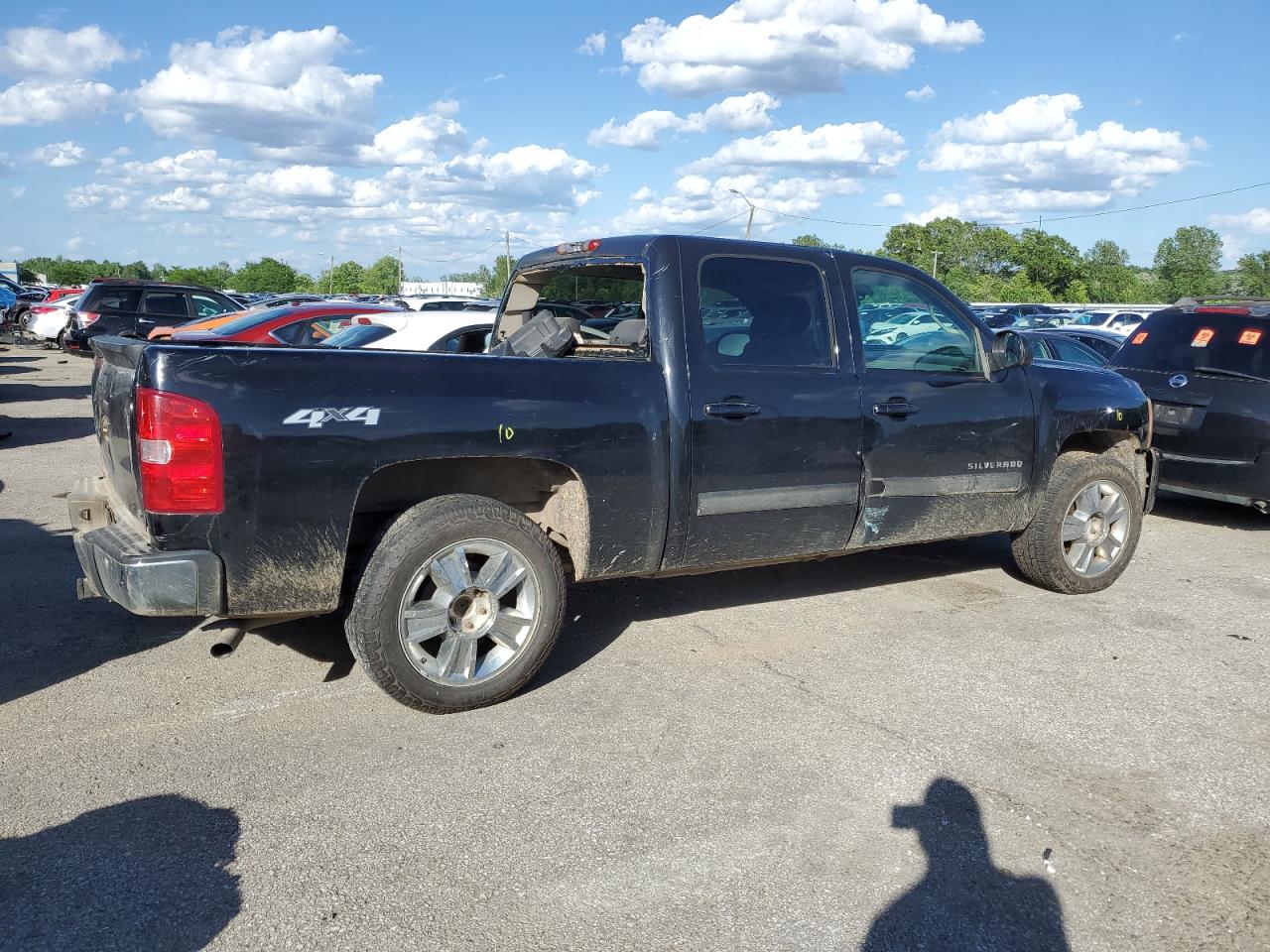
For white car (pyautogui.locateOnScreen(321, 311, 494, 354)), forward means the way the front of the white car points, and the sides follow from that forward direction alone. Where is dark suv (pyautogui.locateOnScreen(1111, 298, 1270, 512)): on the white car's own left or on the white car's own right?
on the white car's own right

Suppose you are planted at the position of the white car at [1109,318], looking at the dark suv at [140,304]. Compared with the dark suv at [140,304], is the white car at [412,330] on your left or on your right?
left

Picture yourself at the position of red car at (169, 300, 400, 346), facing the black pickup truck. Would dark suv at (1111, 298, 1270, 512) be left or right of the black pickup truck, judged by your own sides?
left

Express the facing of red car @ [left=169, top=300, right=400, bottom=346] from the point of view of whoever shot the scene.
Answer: facing away from the viewer and to the right of the viewer

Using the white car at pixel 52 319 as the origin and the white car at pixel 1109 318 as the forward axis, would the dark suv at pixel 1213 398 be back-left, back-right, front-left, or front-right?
front-right

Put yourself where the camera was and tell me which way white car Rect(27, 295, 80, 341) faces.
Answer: facing away from the viewer and to the right of the viewer

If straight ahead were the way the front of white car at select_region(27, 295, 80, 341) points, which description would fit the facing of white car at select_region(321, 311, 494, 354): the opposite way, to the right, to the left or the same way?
the same way

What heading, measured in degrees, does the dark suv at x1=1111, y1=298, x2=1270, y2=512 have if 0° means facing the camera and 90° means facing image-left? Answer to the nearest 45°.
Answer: approximately 225°

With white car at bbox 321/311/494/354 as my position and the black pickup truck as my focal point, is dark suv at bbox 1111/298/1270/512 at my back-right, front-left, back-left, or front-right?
front-left

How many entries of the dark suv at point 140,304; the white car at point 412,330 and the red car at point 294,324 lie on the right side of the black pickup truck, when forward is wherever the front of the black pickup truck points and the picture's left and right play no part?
0

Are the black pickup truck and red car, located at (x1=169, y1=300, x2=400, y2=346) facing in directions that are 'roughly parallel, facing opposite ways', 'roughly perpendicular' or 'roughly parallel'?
roughly parallel

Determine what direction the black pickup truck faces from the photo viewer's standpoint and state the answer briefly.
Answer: facing away from the viewer and to the right of the viewer

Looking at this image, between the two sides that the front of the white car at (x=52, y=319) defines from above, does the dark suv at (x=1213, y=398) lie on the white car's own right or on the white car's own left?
on the white car's own right

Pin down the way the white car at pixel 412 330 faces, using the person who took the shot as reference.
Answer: facing away from the viewer and to the right of the viewer

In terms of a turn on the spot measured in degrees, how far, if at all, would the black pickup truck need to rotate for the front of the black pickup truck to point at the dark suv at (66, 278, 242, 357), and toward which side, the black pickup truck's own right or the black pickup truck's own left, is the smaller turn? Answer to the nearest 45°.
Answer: approximately 90° to the black pickup truck's own left

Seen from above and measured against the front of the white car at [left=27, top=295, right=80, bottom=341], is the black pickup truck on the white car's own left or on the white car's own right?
on the white car's own right

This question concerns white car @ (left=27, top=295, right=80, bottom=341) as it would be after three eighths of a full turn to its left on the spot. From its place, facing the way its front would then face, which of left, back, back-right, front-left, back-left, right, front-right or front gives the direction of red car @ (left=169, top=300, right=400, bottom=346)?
left
